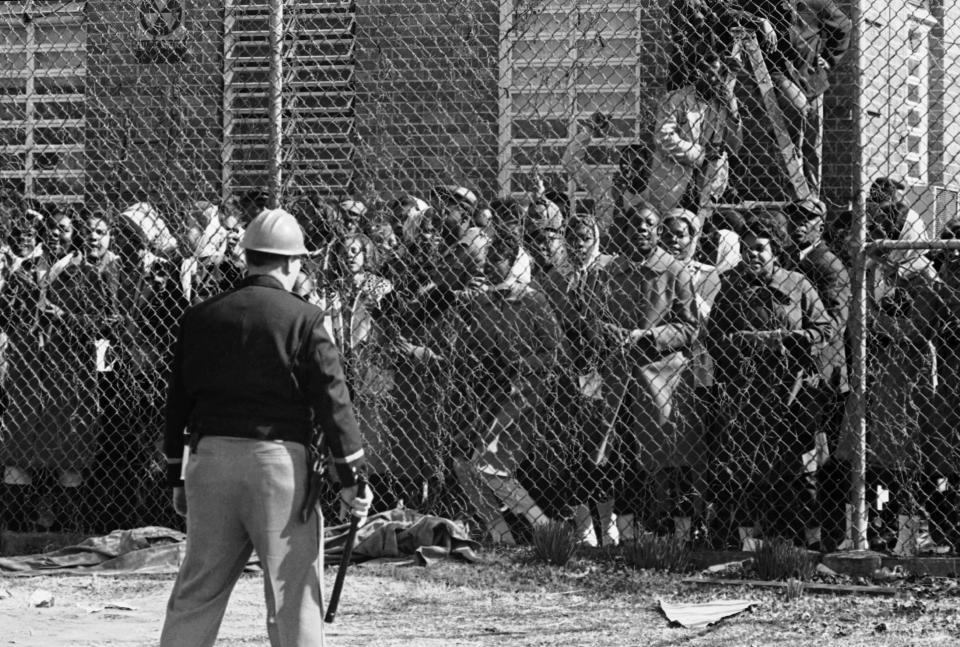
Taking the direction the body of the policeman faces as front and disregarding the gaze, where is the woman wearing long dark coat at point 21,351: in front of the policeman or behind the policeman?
in front

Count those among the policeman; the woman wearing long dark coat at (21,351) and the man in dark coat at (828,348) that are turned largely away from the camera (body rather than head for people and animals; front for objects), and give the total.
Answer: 1

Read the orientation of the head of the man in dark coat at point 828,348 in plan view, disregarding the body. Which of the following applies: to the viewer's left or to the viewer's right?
to the viewer's left

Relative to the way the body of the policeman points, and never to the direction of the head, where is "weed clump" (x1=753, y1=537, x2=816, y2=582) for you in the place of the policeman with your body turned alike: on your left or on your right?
on your right

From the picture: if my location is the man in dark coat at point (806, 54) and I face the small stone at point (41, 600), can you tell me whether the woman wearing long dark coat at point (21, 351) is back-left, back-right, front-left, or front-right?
front-right

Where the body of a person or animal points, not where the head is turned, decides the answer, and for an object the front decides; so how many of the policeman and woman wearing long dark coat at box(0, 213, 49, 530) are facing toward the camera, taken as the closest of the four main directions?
1

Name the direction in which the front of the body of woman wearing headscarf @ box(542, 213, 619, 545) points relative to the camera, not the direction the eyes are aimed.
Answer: toward the camera

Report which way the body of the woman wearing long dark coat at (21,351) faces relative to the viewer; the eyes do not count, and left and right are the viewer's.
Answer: facing the viewer

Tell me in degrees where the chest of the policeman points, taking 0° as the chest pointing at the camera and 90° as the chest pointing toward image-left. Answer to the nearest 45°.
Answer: approximately 180°

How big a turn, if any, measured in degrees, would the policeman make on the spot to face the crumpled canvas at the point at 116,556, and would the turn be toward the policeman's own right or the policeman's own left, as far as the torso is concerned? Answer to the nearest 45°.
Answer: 0° — they already face it

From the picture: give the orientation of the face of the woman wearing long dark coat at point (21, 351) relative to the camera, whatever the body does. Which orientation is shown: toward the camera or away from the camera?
toward the camera

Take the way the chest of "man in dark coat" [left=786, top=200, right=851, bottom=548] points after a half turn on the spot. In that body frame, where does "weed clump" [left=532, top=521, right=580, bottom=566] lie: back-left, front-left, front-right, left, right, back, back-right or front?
back-left

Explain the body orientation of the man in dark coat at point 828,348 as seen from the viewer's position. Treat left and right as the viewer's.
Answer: facing the viewer and to the left of the viewer

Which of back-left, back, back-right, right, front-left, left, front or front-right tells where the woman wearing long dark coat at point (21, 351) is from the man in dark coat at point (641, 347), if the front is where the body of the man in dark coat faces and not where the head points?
right

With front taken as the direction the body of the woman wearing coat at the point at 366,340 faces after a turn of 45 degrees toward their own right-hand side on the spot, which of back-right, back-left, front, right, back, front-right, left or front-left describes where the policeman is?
front-left

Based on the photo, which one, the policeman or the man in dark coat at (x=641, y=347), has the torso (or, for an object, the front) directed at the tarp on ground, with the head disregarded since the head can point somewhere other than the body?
the policeman
